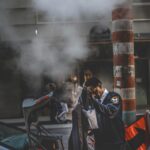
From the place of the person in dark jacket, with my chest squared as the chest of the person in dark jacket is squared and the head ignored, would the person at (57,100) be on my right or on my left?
on my right

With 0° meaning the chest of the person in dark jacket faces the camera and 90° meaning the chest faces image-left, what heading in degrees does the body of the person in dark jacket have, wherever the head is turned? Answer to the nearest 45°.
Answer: approximately 45°
